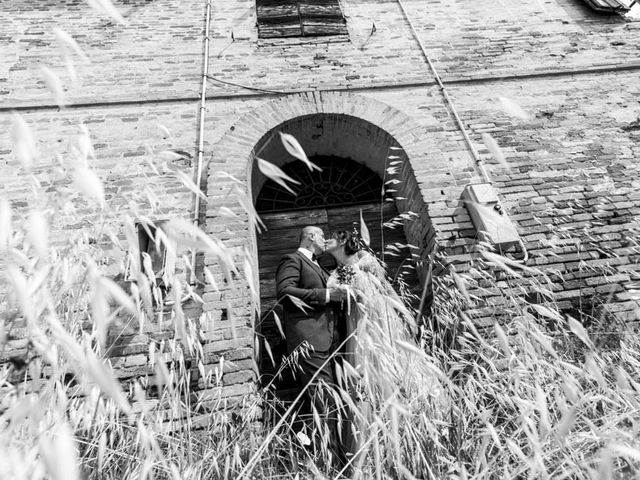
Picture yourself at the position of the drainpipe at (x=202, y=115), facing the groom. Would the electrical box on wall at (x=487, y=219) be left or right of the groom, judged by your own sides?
left

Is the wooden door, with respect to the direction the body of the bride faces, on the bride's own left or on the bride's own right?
on the bride's own right

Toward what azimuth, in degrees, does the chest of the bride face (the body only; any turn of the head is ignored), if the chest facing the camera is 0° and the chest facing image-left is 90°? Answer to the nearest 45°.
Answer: approximately 90°

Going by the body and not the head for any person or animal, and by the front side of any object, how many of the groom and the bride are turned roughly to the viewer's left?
1

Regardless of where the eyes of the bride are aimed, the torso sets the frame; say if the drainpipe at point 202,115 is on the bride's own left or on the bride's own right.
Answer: on the bride's own right

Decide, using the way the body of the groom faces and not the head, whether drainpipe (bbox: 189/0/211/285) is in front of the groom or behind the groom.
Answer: behind

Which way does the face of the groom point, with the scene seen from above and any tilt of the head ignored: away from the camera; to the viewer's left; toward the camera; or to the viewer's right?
to the viewer's right

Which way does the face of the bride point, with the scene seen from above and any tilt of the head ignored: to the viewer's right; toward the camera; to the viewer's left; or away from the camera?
to the viewer's left

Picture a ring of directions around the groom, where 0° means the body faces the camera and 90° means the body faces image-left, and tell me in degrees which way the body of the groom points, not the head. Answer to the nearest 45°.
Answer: approximately 315°
